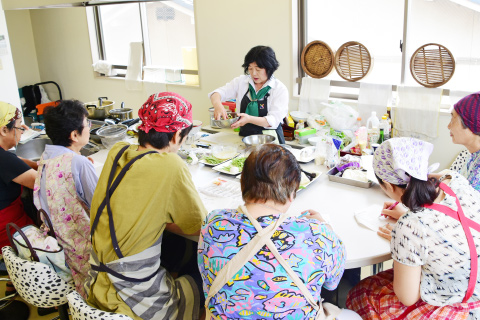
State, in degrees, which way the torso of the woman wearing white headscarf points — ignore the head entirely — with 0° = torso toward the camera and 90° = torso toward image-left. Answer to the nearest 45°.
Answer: approximately 135°

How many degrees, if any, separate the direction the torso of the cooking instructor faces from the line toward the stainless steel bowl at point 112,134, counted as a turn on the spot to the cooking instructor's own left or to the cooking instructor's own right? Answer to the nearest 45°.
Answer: approximately 45° to the cooking instructor's own right

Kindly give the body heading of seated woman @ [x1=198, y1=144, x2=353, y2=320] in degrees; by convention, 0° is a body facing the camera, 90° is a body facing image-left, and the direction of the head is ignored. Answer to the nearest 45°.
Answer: approximately 180°

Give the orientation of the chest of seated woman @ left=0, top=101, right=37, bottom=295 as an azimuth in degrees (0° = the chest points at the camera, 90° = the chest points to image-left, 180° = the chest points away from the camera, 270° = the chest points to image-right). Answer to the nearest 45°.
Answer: approximately 270°

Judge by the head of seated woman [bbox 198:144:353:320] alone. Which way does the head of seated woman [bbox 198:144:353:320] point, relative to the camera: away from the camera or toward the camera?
away from the camera

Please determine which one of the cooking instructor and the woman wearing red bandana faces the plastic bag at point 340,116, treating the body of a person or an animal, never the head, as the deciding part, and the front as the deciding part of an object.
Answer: the woman wearing red bandana

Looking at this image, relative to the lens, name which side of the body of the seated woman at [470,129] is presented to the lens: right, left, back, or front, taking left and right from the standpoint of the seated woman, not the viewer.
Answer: left

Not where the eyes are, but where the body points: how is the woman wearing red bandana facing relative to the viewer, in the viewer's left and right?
facing away from the viewer and to the right of the viewer

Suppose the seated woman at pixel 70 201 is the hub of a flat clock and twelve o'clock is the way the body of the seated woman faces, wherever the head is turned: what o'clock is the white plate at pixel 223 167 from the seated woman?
The white plate is roughly at 1 o'clock from the seated woman.

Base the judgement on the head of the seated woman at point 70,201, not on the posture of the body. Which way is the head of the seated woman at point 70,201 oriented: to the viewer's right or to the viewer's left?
to the viewer's right

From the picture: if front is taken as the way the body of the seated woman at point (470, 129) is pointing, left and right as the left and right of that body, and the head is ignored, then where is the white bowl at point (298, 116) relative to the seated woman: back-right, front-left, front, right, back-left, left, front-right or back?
front-right
